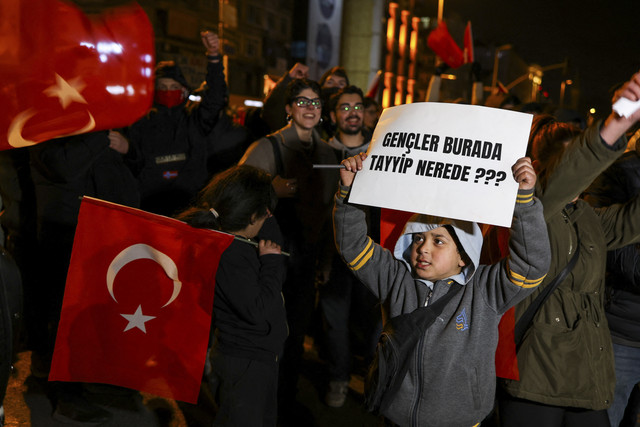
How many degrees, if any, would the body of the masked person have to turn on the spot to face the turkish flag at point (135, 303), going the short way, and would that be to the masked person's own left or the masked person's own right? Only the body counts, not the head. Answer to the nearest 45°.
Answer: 0° — they already face it

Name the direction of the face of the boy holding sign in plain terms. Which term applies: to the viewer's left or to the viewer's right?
to the viewer's left

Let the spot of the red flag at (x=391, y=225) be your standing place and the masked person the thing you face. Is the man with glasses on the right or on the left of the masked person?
right

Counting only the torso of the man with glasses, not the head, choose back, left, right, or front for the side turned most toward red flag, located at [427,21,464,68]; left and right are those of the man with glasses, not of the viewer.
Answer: back

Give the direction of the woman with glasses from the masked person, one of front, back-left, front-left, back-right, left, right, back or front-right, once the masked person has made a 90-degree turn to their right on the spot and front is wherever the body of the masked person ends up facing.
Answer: back-left

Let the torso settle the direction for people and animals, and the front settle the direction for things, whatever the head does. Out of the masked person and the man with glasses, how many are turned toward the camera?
2

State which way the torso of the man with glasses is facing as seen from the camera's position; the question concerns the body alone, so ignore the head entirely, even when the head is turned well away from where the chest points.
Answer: toward the camera

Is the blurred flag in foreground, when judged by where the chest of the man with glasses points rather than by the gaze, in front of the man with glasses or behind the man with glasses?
in front

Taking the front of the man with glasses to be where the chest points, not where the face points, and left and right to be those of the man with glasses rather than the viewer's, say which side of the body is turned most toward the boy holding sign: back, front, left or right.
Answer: front

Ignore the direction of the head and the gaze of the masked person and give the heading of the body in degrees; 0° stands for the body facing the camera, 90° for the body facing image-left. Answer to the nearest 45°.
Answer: approximately 0°

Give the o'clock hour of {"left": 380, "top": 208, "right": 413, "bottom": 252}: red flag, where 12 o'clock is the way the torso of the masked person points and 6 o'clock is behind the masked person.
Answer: The red flag is roughly at 11 o'clock from the masked person.
